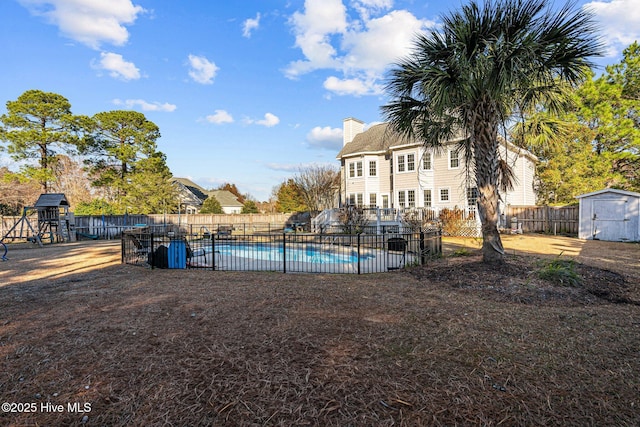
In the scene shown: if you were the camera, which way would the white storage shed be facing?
facing the viewer

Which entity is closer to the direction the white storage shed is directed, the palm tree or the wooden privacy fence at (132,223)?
the palm tree

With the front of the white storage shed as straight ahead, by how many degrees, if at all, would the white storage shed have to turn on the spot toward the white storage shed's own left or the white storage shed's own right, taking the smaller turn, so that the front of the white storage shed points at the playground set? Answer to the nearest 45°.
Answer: approximately 45° to the white storage shed's own right

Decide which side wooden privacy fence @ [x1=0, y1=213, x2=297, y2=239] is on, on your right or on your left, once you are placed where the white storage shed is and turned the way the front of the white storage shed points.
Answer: on your right

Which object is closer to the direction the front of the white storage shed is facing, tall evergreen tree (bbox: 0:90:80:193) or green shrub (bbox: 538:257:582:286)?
the green shrub

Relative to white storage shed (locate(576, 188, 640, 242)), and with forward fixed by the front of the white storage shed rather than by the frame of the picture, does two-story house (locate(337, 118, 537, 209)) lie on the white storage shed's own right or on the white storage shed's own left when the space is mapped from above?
on the white storage shed's own right

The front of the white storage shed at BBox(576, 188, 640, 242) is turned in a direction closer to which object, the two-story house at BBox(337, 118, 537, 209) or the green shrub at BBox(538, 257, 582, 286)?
the green shrub

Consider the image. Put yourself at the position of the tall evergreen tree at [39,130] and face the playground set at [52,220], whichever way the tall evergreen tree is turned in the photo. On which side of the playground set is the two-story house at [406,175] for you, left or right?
left

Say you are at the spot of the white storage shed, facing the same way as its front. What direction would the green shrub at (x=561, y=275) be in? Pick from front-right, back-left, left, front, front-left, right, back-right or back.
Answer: front

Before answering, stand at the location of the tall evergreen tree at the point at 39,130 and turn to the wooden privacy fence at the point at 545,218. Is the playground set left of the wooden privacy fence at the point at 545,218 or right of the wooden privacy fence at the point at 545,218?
right

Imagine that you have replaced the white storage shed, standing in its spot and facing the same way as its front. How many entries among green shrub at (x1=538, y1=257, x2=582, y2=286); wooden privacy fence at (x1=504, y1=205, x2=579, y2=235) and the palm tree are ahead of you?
2
